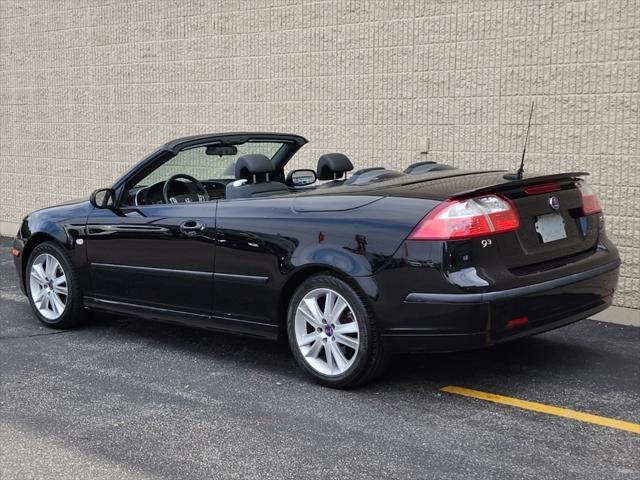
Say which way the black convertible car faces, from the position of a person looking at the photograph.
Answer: facing away from the viewer and to the left of the viewer
